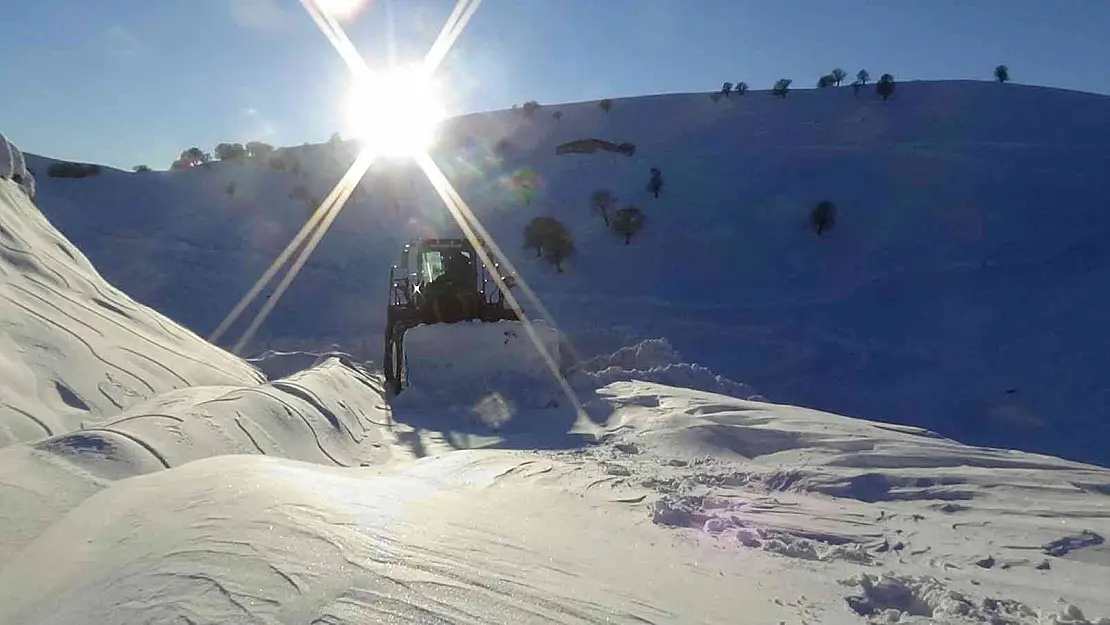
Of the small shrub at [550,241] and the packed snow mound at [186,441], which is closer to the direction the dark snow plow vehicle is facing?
the packed snow mound

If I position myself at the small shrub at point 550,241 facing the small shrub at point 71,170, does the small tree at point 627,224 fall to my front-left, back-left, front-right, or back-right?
back-right

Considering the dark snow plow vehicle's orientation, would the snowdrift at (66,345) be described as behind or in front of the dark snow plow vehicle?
in front

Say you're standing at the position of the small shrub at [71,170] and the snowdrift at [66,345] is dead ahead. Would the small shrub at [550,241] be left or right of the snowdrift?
left

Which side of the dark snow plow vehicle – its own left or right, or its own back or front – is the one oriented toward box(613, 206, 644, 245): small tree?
back

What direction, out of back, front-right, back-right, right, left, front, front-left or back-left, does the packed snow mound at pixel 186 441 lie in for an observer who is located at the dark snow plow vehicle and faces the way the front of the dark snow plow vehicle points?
front

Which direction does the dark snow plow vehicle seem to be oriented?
toward the camera

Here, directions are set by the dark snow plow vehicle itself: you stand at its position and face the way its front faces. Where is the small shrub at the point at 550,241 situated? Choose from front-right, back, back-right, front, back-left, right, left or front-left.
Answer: back

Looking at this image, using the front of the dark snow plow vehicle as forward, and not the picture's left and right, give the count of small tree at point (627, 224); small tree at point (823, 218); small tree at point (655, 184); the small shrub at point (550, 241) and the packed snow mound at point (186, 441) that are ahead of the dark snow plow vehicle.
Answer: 1

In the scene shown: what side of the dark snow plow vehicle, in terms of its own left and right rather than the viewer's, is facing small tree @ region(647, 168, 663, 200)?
back

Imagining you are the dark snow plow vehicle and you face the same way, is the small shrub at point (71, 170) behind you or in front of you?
behind

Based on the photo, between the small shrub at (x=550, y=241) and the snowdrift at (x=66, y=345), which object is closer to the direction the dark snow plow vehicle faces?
the snowdrift

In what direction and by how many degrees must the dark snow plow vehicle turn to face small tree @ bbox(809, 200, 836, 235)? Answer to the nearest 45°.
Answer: approximately 135° to its left

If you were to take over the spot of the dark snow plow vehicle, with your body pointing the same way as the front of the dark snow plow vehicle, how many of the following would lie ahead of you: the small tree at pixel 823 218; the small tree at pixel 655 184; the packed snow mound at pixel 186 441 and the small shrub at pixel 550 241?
1

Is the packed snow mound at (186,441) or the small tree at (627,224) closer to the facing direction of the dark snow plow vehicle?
the packed snow mound
